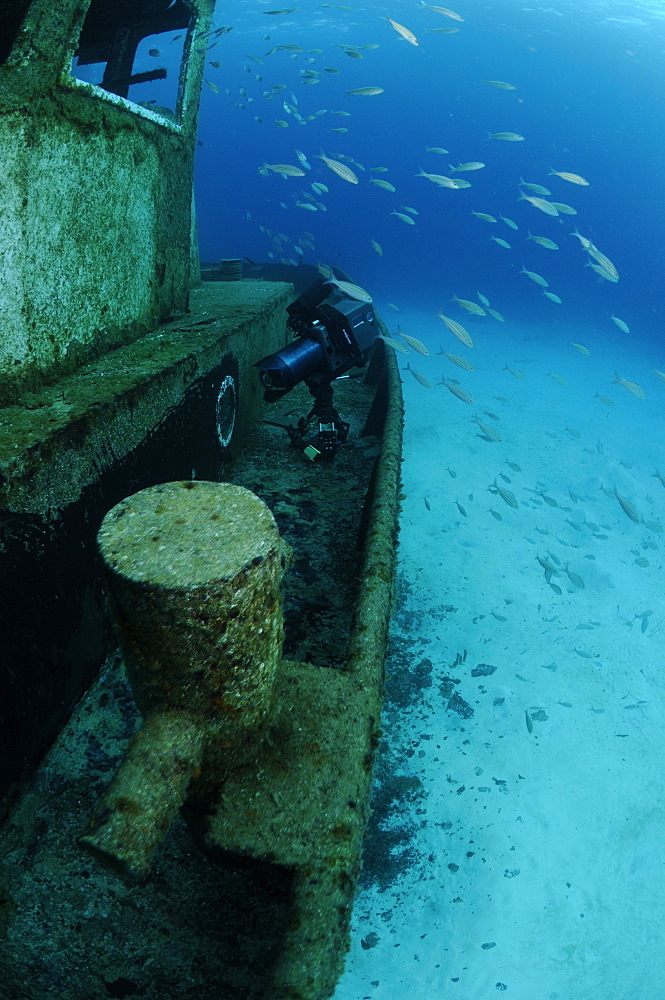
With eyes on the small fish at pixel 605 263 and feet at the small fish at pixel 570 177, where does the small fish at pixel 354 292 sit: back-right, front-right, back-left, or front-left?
front-right

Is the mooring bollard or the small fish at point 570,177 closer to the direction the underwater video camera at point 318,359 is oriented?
the mooring bollard

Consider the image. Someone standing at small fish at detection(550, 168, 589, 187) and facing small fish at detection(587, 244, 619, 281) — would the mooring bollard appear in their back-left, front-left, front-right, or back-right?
front-right
